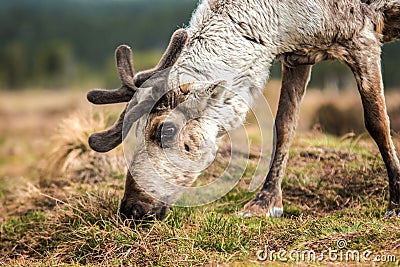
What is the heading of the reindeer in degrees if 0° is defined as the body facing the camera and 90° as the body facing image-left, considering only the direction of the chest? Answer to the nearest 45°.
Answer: approximately 90°
